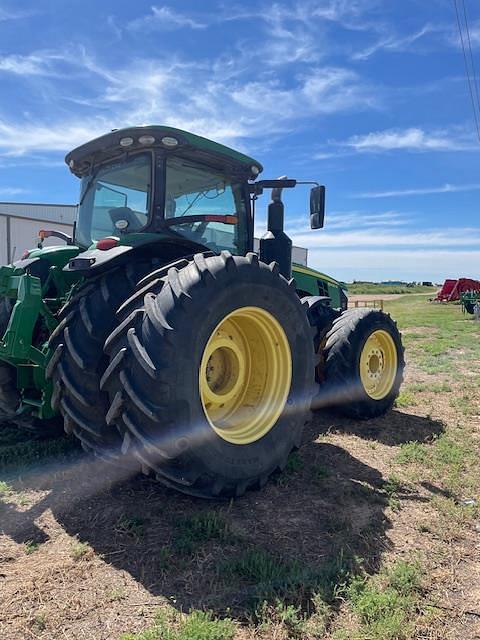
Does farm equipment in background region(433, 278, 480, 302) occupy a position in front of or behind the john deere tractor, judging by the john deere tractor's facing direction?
in front

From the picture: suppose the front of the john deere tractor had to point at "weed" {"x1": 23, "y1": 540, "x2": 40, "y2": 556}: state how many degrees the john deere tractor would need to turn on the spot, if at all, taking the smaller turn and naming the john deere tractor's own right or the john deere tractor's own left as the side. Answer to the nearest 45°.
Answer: approximately 180°

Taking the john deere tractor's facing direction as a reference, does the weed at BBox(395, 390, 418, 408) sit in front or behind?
in front

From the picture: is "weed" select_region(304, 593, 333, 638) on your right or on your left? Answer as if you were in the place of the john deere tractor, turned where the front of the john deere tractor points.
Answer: on your right

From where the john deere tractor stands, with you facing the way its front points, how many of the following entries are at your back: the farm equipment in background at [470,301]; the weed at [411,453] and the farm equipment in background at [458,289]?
0

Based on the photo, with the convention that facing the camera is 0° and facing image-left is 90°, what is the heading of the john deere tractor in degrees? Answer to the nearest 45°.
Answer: approximately 225°

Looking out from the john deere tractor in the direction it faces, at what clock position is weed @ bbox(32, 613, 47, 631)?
The weed is roughly at 5 o'clock from the john deere tractor.
